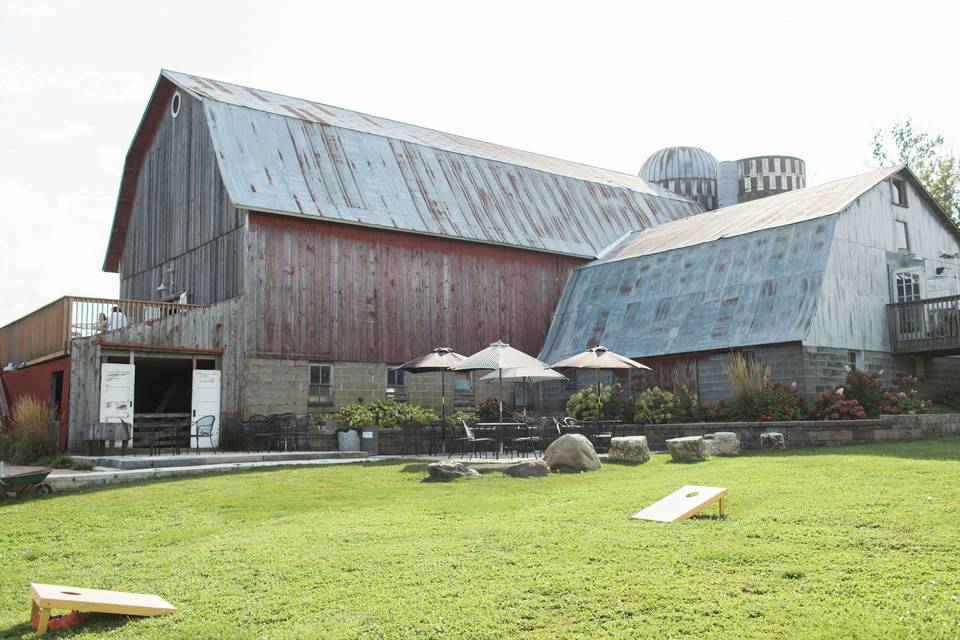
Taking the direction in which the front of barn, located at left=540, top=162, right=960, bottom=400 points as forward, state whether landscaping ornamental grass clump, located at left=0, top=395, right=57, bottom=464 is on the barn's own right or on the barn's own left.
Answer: on the barn's own right

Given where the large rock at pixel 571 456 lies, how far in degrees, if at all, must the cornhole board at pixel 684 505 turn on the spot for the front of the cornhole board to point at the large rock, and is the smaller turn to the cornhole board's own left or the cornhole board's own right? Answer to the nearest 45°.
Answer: approximately 135° to the cornhole board's own right

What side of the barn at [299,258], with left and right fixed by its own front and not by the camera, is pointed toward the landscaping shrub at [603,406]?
left

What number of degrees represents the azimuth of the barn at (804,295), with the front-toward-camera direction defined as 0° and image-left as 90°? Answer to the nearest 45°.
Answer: approximately 315°

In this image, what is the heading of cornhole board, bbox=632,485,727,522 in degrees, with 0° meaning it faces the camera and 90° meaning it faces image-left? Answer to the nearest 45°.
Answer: approximately 45°

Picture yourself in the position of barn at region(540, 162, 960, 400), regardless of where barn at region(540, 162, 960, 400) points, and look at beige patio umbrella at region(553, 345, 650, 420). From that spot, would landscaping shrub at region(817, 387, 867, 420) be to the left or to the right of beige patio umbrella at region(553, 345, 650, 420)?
left

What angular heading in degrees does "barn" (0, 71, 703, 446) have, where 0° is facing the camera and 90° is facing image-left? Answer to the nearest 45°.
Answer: approximately 45°

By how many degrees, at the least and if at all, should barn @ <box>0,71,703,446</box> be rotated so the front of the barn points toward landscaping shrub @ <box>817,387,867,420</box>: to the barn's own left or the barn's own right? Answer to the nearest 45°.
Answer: approximately 90° to the barn's own left

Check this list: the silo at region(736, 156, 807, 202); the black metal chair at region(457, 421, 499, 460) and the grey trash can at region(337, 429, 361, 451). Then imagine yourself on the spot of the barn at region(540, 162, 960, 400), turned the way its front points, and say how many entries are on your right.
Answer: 2

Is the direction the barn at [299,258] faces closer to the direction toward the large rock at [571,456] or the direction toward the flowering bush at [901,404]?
the large rock
